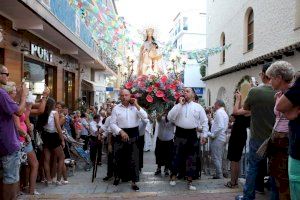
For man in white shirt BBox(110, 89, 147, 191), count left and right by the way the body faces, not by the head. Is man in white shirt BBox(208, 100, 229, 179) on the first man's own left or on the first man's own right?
on the first man's own left

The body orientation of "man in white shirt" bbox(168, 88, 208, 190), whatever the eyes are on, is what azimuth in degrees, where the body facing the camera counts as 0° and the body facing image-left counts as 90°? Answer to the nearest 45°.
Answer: approximately 0°

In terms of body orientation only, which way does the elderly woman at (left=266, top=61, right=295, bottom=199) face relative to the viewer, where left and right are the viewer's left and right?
facing to the left of the viewer

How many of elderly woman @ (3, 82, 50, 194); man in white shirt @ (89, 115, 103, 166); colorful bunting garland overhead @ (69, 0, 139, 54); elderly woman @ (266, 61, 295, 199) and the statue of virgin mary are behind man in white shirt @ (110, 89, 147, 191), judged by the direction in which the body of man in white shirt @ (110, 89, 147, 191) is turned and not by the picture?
3

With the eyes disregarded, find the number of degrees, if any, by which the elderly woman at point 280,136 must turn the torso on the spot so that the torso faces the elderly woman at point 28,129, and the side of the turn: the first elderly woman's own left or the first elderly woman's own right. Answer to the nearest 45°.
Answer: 0° — they already face them

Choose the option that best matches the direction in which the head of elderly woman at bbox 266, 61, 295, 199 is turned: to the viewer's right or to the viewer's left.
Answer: to the viewer's left
